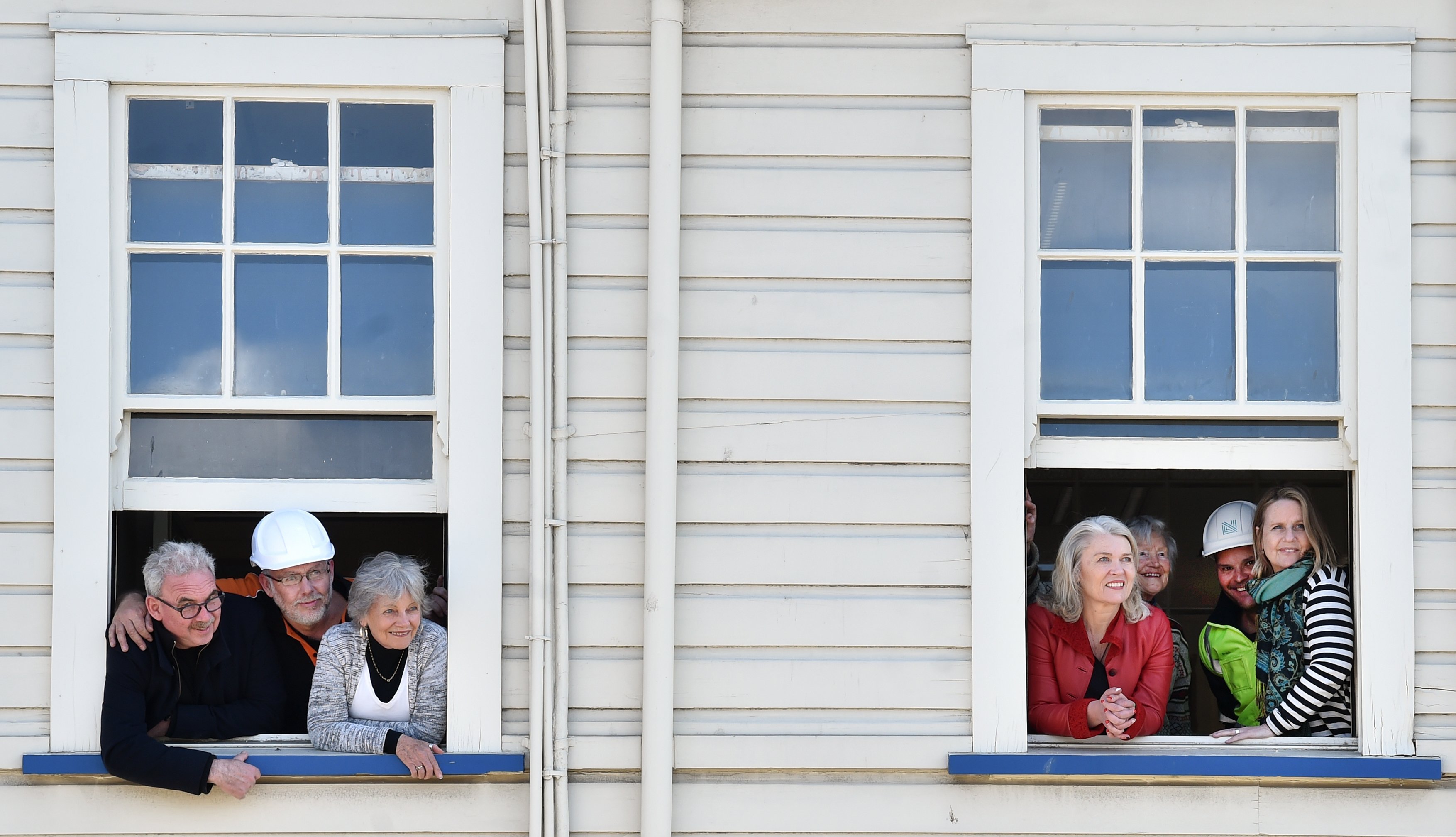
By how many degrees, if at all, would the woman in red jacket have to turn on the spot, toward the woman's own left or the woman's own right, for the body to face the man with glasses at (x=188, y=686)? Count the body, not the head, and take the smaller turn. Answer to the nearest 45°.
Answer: approximately 90° to the woman's own right

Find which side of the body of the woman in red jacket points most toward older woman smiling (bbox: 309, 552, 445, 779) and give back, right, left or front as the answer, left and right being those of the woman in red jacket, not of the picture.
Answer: right

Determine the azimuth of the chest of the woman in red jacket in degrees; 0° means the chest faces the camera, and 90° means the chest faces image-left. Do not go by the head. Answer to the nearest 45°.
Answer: approximately 0°

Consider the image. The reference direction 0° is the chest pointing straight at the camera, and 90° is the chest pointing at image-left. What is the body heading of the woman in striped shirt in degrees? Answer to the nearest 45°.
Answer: approximately 45°

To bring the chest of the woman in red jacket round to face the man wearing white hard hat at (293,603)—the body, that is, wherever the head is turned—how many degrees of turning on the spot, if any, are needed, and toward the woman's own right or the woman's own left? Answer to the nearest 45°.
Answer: approximately 90° to the woman's own right
